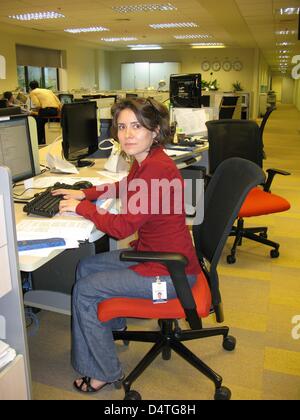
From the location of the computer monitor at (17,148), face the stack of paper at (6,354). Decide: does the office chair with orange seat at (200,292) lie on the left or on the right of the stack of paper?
left

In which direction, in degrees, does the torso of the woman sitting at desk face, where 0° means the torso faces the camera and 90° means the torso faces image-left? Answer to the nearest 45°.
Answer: approximately 90°

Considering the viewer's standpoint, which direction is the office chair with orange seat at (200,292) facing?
facing to the left of the viewer

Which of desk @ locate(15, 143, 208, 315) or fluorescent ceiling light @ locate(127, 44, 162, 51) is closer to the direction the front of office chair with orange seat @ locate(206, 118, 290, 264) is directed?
the desk

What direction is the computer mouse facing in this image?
to the viewer's left

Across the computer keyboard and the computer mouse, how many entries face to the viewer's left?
1

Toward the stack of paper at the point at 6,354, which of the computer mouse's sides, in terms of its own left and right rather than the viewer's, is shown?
left

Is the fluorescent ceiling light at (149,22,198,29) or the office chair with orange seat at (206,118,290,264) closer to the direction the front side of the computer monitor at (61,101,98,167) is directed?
the office chair with orange seat

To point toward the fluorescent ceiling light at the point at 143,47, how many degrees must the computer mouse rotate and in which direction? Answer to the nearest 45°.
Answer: approximately 90° to its right
